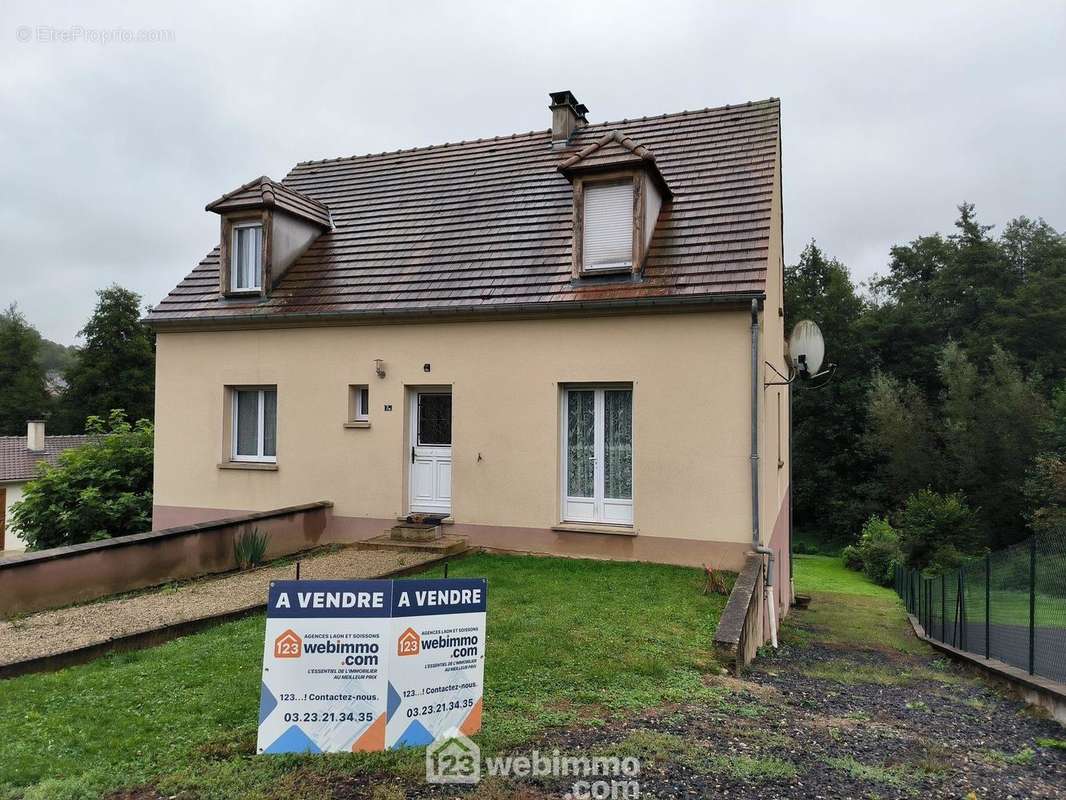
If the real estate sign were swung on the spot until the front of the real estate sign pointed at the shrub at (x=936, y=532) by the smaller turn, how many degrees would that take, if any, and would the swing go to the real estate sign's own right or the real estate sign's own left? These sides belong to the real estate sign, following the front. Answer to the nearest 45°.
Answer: approximately 135° to the real estate sign's own left

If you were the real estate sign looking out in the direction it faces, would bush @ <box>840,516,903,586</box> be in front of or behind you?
behind

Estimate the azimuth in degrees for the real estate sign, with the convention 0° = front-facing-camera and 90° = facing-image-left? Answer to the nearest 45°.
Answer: approximately 0°

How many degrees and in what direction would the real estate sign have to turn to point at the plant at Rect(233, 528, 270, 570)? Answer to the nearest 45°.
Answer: approximately 180°

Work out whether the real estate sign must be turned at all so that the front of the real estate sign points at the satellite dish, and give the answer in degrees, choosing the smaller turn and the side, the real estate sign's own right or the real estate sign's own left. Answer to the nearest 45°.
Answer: approximately 135° to the real estate sign's own left

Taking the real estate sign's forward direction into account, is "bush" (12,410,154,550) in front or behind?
behind
